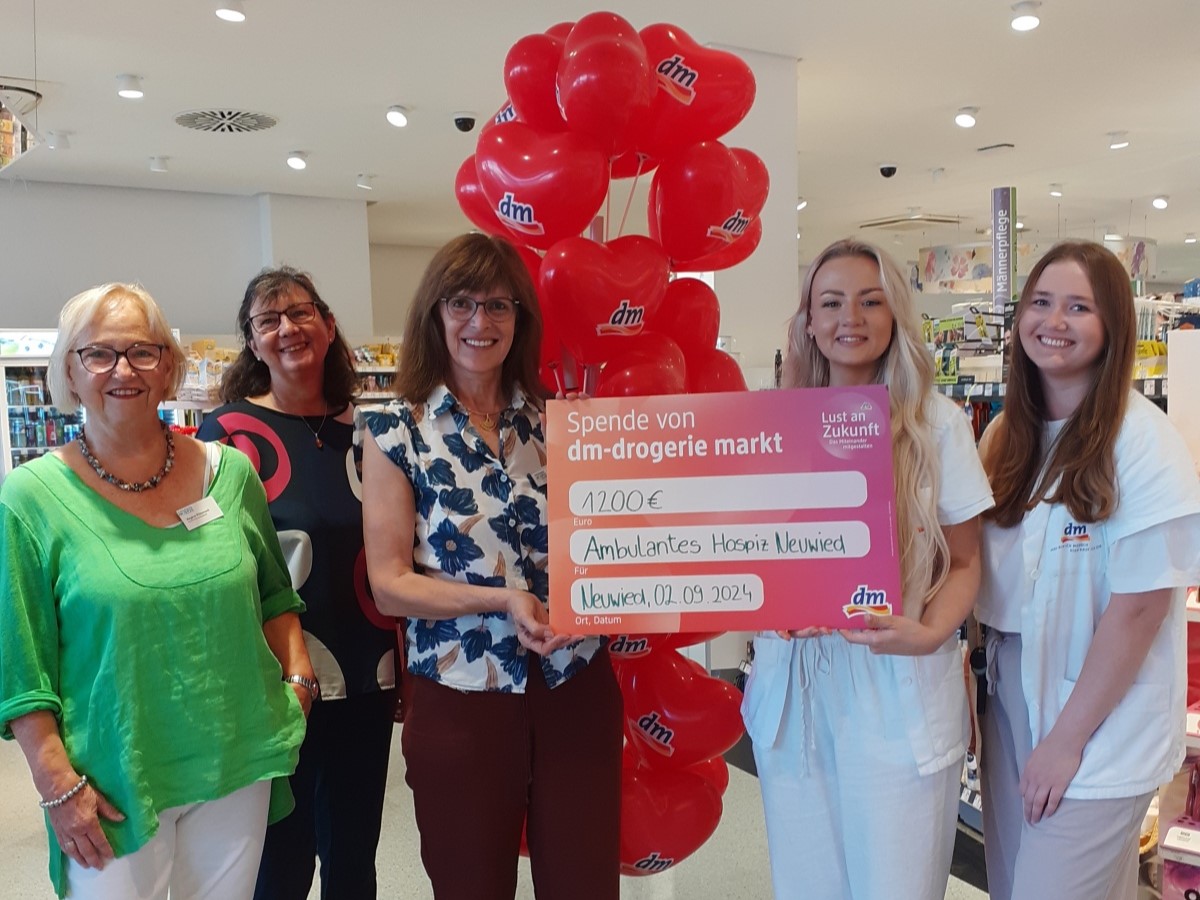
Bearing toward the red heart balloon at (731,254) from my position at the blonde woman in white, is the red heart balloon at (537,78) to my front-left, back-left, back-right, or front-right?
front-left

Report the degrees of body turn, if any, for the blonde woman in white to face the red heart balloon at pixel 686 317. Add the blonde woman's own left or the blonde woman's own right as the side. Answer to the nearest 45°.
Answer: approximately 90° to the blonde woman's own right

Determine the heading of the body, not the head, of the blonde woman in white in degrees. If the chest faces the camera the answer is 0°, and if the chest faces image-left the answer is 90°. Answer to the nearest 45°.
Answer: approximately 45°

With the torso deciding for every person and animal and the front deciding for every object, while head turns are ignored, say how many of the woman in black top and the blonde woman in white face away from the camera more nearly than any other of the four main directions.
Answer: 0

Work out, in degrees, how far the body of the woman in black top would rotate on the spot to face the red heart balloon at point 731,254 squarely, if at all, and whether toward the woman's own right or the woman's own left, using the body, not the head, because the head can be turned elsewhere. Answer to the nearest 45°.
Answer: approximately 90° to the woman's own left

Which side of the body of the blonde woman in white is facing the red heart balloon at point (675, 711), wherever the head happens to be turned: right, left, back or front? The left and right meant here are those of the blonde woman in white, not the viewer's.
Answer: right

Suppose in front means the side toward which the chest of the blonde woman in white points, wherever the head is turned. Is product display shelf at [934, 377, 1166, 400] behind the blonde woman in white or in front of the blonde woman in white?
behind

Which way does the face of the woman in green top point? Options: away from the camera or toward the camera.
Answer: toward the camera

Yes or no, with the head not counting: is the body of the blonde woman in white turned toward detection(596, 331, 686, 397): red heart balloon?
no

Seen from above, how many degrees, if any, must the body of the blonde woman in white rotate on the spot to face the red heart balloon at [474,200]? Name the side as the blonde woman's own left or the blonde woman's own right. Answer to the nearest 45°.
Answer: approximately 90° to the blonde woman's own right

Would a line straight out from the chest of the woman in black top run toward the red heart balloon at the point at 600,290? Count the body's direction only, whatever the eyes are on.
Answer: no

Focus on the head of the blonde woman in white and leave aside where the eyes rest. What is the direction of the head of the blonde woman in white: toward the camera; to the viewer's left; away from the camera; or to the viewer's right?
toward the camera
